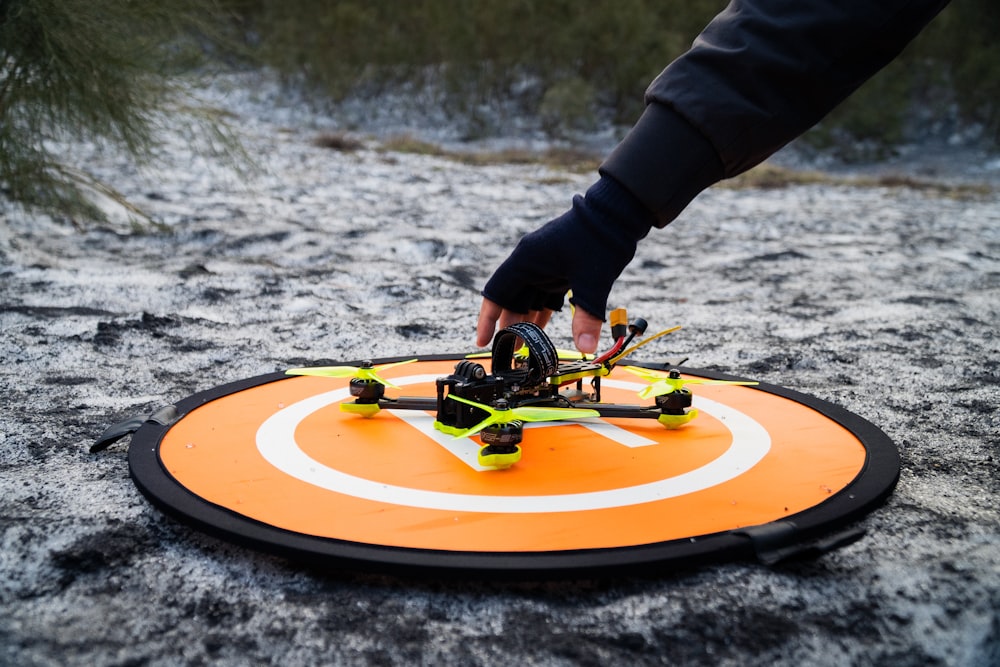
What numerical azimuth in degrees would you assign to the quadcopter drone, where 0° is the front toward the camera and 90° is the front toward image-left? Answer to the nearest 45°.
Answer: approximately 45°

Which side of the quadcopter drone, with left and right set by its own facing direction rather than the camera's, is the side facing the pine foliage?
right
